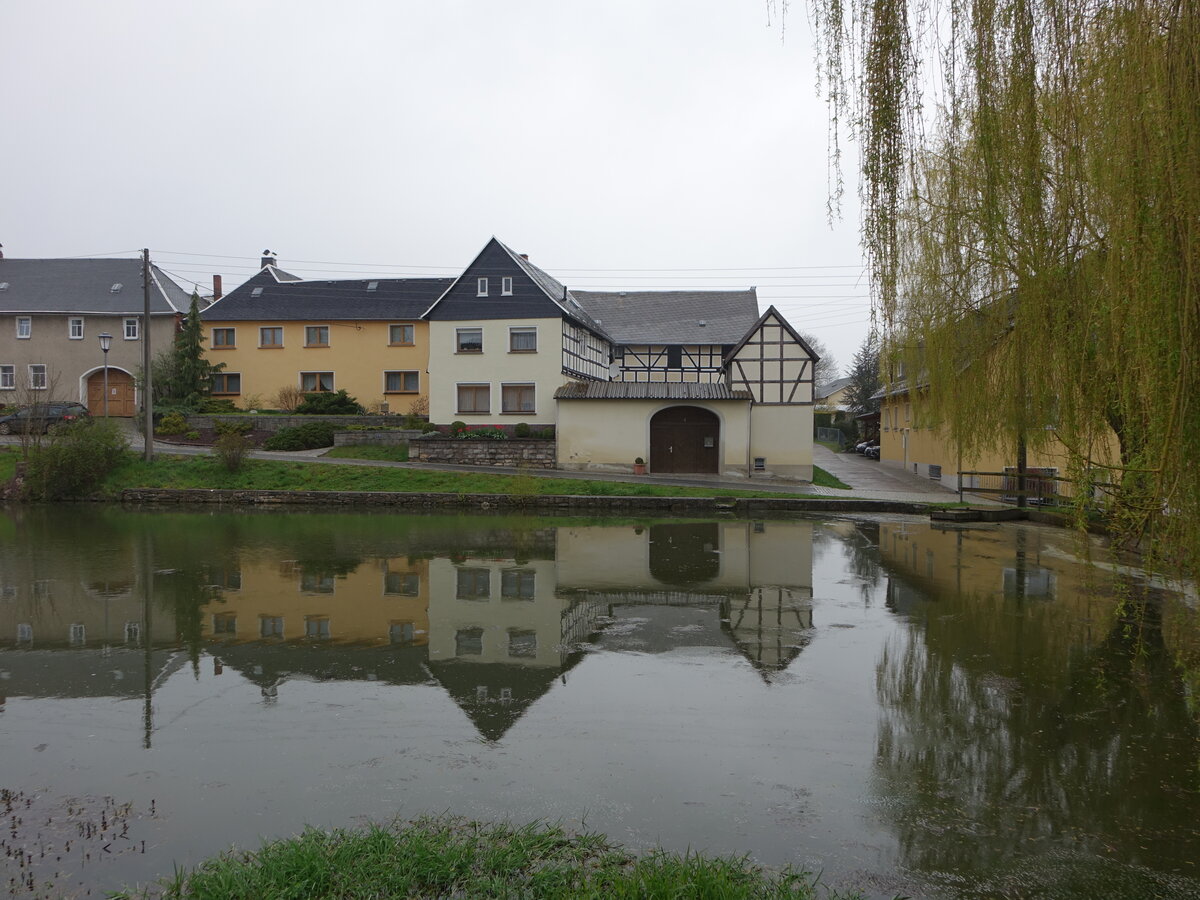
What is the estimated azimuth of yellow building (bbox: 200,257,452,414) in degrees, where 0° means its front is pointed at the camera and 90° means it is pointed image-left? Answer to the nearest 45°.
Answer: approximately 0°

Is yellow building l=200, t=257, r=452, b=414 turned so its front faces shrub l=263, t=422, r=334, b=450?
yes

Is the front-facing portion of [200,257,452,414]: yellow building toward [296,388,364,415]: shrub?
yes

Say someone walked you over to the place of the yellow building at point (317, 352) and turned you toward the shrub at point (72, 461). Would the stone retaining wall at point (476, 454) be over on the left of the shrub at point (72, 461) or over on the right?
left

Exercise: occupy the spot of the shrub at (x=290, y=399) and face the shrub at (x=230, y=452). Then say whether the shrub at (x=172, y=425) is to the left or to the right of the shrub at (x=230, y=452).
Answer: right
